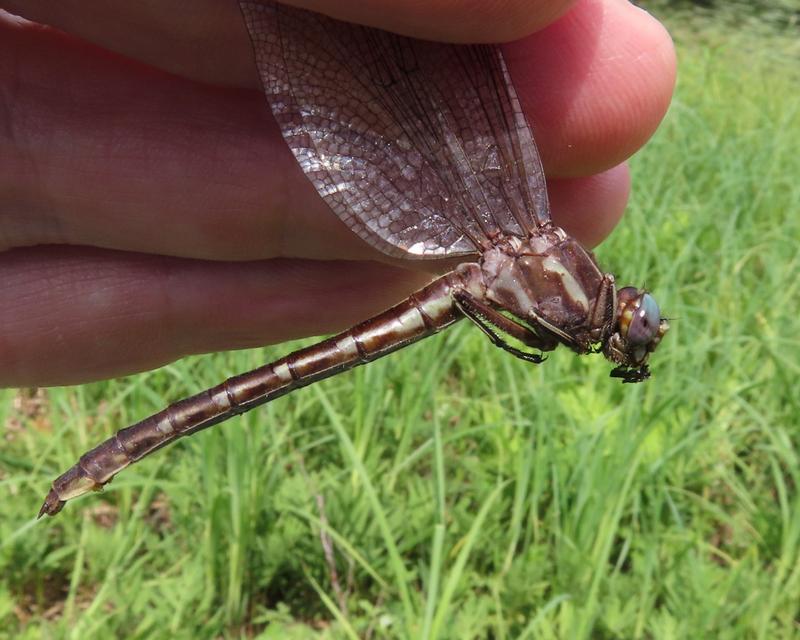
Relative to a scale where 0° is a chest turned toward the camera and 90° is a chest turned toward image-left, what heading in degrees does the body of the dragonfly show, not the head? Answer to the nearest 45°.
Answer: approximately 270°
